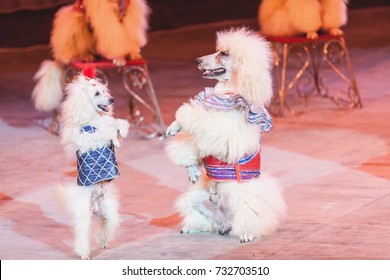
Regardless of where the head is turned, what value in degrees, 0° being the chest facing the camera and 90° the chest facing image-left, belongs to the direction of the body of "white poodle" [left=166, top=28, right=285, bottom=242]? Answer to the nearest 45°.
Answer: approximately 45°

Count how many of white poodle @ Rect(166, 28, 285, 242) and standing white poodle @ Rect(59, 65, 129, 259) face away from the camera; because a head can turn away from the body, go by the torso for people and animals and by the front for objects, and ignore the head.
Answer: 0

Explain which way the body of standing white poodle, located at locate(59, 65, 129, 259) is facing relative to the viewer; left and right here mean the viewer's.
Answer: facing the viewer and to the right of the viewer

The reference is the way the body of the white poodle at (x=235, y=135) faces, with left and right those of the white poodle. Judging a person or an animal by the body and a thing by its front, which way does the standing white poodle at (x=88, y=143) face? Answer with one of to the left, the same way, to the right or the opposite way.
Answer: to the left

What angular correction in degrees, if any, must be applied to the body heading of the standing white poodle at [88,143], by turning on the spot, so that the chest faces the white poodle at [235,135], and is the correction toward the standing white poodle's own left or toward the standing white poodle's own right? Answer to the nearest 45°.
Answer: approximately 45° to the standing white poodle's own left

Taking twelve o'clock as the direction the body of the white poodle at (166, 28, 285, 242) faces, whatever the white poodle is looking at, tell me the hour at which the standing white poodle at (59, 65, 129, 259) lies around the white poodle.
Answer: The standing white poodle is roughly at 1 o'clock from the white poodle.
